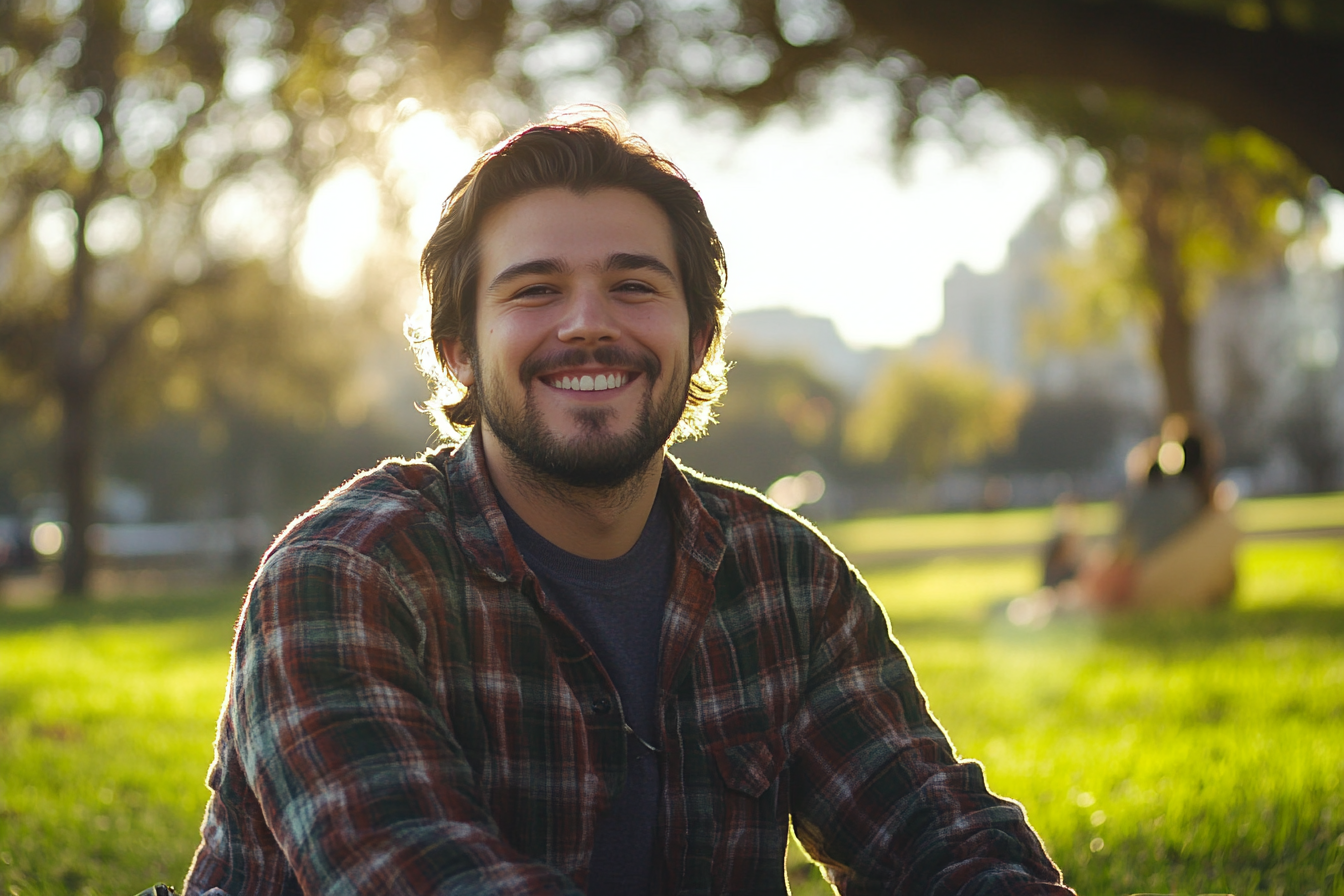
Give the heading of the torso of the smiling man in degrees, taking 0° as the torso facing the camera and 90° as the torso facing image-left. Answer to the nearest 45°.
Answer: approximately 0°

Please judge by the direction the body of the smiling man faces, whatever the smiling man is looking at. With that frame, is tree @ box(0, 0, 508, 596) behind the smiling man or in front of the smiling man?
behind
